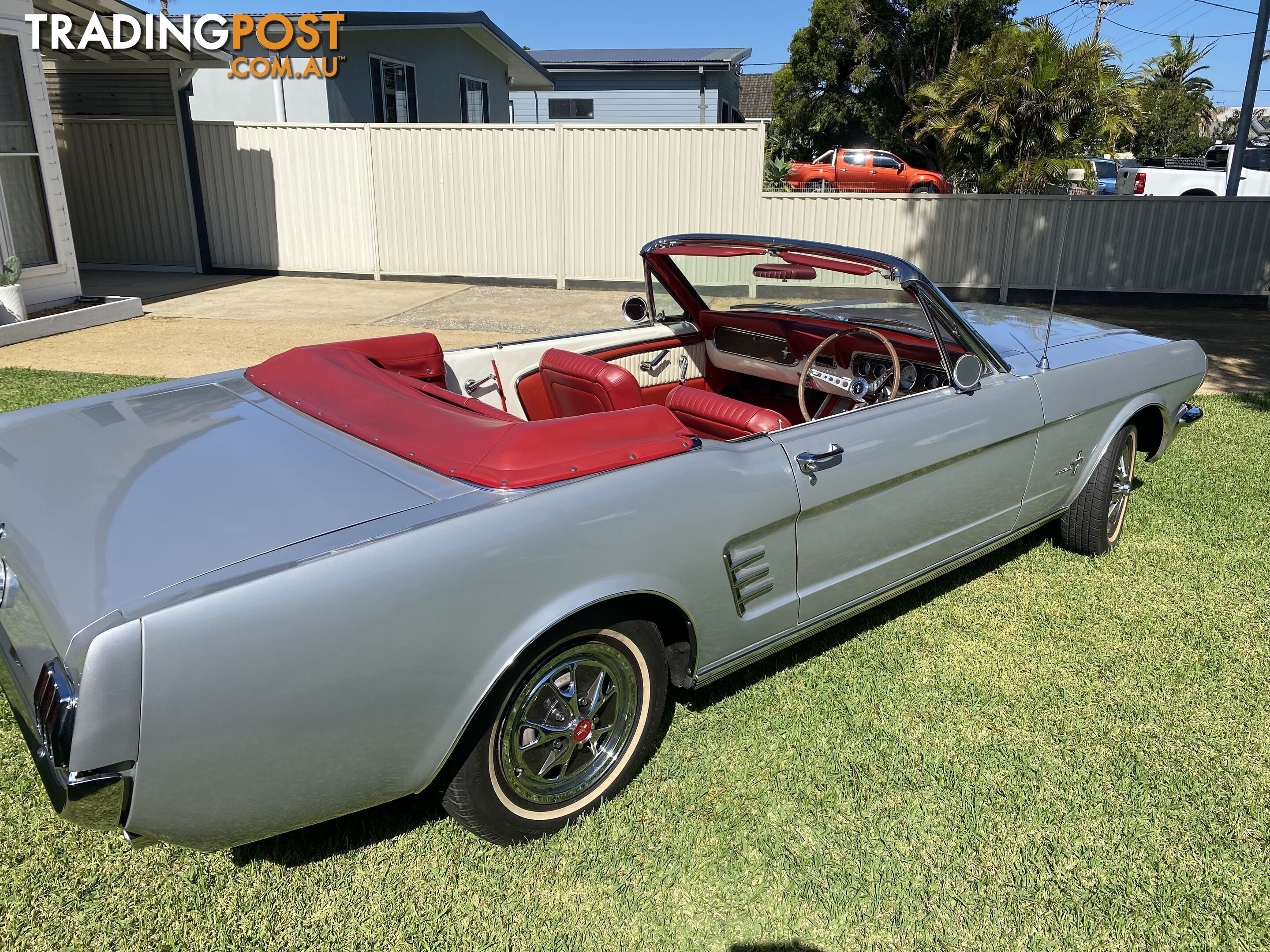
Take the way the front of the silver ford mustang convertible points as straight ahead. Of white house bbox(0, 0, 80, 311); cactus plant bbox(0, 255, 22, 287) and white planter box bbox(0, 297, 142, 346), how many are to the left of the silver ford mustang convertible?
3

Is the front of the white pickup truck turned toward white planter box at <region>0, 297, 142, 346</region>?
no

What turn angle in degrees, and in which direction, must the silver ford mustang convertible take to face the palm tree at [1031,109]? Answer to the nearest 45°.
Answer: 0° — it already faces it

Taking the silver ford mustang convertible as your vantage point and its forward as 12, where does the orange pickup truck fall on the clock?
The orange pickup truck is roughly at 11 o'clock from the silver ford mustang convertible.

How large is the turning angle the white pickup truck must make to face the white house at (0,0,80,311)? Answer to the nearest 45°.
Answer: approximately 135° to its right

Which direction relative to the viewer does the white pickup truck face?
to the viewer's right

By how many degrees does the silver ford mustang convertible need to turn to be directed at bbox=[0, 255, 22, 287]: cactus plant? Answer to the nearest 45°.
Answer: approximately 90° to its left

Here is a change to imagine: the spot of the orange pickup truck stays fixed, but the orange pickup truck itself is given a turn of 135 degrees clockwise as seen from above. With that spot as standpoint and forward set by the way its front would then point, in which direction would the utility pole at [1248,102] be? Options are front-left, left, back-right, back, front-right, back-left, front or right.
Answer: left

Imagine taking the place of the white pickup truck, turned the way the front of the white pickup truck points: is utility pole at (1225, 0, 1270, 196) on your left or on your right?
on your right

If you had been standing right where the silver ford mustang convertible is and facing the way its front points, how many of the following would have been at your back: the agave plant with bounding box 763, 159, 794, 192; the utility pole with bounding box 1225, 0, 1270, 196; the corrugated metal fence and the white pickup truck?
0

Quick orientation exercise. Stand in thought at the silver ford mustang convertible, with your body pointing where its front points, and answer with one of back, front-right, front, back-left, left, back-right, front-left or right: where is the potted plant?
left

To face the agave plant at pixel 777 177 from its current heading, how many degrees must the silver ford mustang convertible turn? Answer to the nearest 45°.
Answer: approximately 45° to its left

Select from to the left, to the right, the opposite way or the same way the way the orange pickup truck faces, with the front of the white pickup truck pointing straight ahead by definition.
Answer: the same way

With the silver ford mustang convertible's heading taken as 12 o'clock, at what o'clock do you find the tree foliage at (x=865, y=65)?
The tree foliage is roughly at 11 o'clock from the silver ford mustang convertible.

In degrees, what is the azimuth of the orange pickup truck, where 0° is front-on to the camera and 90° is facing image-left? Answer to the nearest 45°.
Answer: approximately 270°

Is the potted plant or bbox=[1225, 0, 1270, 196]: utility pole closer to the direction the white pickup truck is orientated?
the utility pole

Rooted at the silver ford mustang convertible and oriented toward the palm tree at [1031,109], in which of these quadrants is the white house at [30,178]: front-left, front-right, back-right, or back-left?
front-left

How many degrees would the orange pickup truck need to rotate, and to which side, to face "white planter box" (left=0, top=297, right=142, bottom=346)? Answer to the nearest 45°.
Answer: approximately 135° to its right

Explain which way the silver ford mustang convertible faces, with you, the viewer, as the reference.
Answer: facing away from the viewer and to the right of the viewer

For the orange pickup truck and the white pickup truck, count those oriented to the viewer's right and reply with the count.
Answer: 2
